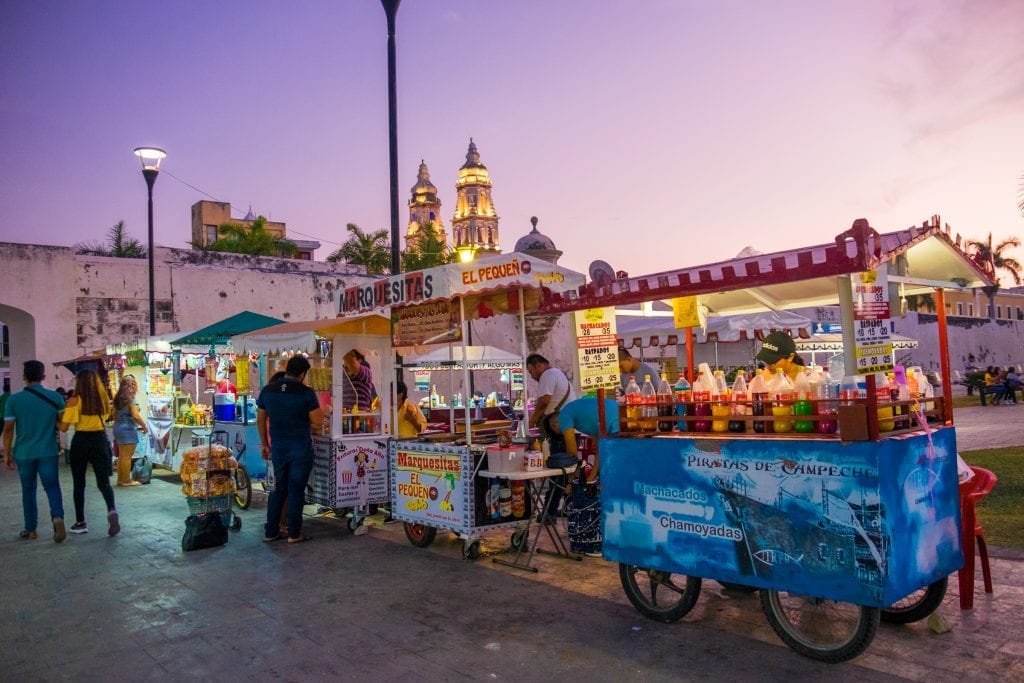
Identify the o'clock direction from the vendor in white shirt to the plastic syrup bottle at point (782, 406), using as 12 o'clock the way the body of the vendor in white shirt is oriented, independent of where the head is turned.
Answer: The plastic syrup bottle is roughly at 8 o'clock from the vendor in white shirt.

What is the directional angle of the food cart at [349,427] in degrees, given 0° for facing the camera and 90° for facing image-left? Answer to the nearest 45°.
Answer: approximately 45°

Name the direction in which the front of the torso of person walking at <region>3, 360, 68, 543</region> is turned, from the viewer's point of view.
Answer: away from the camera

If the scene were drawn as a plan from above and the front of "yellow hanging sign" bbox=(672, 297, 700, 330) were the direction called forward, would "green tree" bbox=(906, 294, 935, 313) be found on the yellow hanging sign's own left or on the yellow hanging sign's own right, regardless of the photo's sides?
on the yellow hanging sign's own left

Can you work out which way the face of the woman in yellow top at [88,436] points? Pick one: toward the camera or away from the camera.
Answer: away from the camera

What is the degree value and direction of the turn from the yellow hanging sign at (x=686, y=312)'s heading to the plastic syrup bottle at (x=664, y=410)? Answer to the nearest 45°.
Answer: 0° — it already faces it

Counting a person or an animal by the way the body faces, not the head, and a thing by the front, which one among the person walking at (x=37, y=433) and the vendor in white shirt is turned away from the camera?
the person walking

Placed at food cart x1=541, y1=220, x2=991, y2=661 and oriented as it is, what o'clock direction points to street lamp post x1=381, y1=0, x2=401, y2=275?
The street lamp post is roughly at 3 o'clock from the food cart.

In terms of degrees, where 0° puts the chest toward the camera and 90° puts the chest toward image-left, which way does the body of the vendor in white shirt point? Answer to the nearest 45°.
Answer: approximately 90°

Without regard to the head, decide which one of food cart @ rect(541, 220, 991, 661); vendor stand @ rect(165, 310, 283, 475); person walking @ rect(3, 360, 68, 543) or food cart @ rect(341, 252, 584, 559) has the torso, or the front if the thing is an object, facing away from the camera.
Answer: the person walking

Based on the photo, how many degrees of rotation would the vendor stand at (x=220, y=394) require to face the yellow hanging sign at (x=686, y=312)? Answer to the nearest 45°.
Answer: approximately 90° to its left

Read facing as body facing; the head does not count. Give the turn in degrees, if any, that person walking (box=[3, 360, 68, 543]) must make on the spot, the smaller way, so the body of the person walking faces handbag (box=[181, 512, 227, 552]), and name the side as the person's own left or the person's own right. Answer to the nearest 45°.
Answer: approximately 135° to the person's own right
